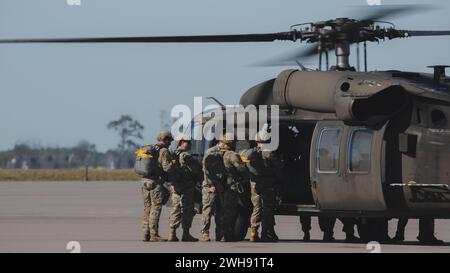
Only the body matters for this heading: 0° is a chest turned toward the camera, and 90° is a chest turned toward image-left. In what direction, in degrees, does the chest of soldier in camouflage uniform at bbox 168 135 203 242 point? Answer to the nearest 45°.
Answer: approximately 270°

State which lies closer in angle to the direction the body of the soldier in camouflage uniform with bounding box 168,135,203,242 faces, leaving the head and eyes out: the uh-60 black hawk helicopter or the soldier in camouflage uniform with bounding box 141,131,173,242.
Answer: the uh-60 black hawk helicopter

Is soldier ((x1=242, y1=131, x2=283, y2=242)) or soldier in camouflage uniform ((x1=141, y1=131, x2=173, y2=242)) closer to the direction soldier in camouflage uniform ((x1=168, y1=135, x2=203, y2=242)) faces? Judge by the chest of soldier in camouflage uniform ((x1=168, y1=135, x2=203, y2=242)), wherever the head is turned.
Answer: the soldier

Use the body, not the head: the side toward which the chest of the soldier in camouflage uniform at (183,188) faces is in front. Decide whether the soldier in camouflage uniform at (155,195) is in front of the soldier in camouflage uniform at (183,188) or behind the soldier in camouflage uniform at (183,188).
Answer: behind

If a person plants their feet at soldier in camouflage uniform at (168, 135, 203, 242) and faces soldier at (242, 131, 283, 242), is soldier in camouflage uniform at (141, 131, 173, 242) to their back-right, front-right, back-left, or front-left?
back-right
